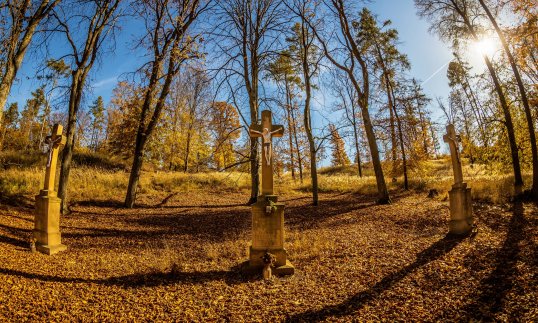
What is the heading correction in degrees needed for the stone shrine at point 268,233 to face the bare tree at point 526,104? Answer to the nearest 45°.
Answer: approximately 135° to its left

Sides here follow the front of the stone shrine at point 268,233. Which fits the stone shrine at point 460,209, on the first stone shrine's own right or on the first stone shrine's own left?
on the first stone shrine's own left

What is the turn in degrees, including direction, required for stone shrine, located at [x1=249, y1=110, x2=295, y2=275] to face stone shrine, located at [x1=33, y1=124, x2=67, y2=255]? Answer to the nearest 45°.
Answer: approximately 90° to its right

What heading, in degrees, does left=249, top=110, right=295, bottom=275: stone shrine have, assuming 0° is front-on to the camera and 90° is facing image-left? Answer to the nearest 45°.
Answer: approximately 0°

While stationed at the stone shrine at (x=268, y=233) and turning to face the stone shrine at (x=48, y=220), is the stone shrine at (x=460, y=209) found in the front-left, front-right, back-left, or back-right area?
back-right
